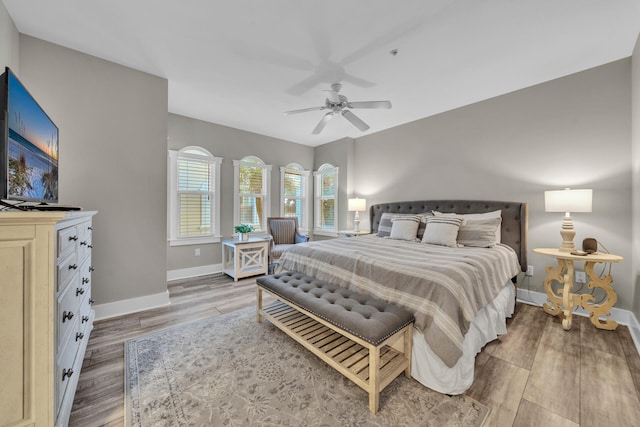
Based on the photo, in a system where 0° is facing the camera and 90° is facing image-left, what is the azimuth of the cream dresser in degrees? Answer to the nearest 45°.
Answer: approximately 270°

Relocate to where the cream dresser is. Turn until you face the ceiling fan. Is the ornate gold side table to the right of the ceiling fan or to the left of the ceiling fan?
right

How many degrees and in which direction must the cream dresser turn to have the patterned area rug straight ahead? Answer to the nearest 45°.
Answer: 0° — it already faces it

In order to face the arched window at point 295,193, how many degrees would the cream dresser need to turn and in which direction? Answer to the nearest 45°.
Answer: approximately 45° to its left

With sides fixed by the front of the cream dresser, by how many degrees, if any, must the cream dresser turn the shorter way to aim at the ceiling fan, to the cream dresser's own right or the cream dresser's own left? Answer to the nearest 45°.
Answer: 0° — it already faces it

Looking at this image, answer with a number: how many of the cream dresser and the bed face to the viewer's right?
1
